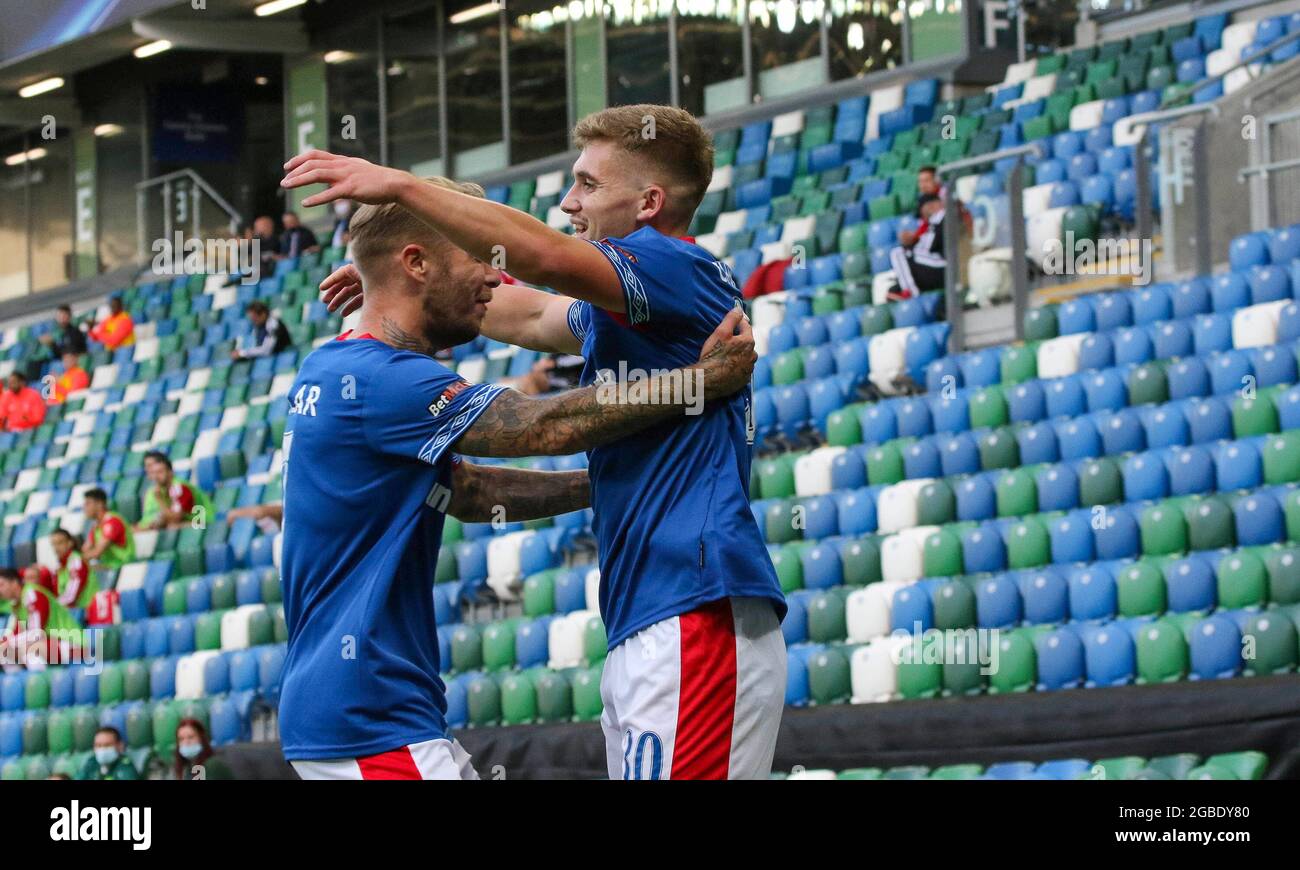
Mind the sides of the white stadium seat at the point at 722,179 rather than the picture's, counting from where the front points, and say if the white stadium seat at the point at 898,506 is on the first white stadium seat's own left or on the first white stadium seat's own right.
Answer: on the first white stadium seat's own left

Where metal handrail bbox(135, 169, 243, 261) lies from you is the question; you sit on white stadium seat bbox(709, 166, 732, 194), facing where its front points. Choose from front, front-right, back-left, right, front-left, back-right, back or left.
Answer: right

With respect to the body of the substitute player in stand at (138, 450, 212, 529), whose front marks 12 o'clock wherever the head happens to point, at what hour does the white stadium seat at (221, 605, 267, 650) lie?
The white stadium seat is roughly at 10 o'clock from the substitute player in stand.

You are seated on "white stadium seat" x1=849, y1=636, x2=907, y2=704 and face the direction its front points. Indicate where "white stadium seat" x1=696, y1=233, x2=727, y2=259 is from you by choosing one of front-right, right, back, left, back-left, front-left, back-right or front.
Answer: back-right

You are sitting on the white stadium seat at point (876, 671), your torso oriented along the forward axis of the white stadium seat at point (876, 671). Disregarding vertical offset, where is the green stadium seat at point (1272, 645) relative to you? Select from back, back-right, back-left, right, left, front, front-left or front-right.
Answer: left

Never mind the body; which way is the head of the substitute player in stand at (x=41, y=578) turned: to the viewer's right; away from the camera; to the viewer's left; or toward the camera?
toward the camera

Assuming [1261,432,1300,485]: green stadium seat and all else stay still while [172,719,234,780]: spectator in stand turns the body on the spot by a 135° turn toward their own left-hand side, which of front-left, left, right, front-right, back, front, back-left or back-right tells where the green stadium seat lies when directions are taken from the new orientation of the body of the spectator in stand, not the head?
front-right

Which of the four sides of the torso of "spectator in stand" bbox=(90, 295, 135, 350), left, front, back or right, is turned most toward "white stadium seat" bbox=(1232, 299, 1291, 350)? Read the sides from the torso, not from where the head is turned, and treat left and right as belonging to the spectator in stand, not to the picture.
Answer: left

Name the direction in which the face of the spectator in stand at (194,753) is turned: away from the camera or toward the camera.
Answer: toward the camera

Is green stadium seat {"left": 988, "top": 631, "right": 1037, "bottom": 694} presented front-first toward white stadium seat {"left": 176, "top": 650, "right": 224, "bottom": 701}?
no

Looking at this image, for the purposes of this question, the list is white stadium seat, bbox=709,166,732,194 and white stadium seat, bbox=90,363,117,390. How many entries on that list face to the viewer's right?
0

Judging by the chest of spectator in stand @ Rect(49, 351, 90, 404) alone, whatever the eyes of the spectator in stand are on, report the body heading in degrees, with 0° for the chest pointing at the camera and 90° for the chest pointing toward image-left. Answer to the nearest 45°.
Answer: approximately 45°

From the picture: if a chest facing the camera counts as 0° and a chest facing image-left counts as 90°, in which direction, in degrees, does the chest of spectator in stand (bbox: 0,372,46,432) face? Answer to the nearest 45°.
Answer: approximately 45°

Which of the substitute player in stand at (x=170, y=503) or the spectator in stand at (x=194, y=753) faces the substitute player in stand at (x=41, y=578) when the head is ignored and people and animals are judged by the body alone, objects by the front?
the substitute player in stand at (x=170, y=503)

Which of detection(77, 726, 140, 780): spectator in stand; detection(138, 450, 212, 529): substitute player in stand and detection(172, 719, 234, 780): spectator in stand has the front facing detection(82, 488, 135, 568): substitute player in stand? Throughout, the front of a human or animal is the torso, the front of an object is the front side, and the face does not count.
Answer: detection(138, 450, 212, 529): substitute player in stand

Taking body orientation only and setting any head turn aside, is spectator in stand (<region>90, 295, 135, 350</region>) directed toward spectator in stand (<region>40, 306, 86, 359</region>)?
no

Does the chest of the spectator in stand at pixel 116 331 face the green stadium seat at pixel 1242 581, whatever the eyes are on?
no

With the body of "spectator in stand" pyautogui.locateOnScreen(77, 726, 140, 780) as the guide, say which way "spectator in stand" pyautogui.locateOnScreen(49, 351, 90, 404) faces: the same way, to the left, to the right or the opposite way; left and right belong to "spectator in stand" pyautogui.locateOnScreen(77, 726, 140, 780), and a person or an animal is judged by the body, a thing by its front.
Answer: the same way

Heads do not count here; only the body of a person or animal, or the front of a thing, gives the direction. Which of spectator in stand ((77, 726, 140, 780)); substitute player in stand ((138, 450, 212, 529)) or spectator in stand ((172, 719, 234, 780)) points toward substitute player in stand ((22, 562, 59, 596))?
substitute player in stand ((138, 450, 212, 529))

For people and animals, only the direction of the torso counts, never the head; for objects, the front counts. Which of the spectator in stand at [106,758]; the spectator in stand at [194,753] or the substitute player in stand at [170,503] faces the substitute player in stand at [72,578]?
the substitute player in stand at [170,503]

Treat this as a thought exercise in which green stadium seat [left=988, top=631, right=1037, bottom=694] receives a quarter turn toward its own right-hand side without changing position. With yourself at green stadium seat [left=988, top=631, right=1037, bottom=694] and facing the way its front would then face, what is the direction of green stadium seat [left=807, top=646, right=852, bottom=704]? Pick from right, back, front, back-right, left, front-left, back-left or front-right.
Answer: front

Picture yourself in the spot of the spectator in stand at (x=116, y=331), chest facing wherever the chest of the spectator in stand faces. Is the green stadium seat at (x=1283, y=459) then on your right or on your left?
on your left
